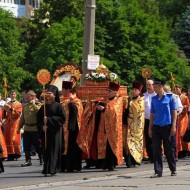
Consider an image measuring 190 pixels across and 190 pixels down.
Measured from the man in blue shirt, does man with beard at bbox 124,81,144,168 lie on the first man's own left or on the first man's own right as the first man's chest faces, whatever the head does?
on the first man's own right

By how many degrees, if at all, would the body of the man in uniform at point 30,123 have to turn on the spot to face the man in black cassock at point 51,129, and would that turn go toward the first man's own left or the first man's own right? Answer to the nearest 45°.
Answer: approximately 45° to the first man's own left

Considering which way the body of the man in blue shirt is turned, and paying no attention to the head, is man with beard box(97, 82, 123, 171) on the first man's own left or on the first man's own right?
on the first man's own right

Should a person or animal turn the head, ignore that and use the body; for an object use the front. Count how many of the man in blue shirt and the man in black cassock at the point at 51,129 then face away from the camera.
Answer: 0

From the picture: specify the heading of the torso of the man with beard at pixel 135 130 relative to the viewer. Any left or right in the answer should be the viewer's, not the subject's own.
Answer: facing the viewer and to the left of the viewer

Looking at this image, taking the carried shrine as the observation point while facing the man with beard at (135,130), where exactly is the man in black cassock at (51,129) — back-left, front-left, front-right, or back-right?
back-right

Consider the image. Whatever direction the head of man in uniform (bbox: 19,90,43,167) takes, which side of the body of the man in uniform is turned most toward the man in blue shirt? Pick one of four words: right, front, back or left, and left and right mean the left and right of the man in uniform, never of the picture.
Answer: left
